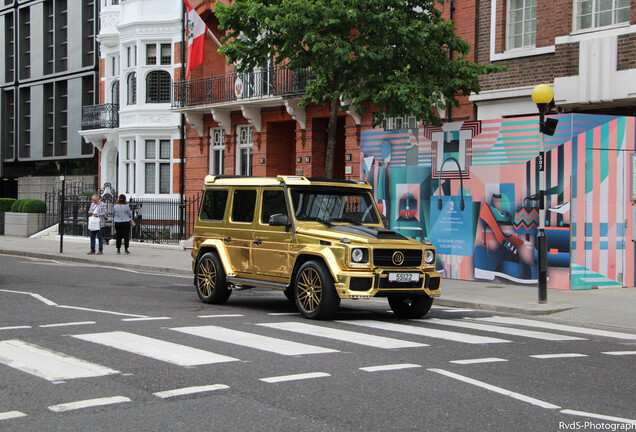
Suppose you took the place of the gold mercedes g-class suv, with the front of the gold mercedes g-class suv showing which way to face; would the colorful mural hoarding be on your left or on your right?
on your left

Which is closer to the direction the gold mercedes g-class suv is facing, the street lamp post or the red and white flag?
the street lamp post

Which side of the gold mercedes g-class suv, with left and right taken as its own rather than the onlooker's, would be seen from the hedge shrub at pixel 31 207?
back

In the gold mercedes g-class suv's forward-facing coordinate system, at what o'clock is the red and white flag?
The red and white flag is roughly at 7 o'clock from the gold mercedes g-class suv.

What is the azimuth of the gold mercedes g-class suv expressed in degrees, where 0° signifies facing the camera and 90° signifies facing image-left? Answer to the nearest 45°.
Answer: approximately 315°

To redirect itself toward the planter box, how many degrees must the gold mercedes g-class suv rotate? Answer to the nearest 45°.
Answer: approximately 180°
